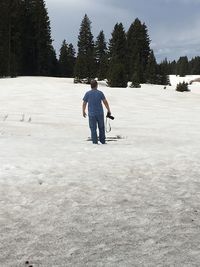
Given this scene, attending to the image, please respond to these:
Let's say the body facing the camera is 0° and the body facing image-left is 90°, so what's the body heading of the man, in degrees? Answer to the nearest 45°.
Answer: approximately 180°

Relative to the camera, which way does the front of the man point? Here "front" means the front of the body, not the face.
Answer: away from the camera
